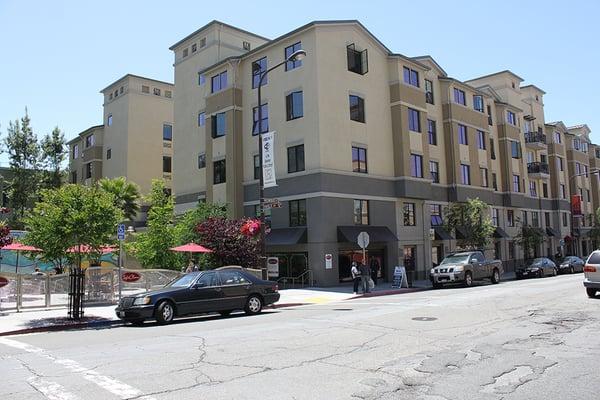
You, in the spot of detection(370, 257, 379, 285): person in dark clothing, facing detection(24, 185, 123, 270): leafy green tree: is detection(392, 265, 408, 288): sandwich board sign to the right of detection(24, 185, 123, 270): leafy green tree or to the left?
left

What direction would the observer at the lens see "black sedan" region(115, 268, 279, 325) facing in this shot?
facing the viewer and to the left of the viewer

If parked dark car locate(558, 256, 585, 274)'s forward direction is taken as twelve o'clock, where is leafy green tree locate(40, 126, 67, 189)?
The leafy green tree is roughly at 1 o'clock from the parked dark car.

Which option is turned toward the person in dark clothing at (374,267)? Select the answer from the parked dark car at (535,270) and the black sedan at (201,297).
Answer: the parked dark car

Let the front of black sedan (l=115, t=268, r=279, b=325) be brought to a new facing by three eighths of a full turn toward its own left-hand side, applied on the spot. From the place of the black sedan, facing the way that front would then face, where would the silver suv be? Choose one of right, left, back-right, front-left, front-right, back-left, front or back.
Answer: front

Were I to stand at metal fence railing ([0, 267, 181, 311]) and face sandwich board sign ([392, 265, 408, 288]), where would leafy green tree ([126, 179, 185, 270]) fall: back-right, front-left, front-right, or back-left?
front-left

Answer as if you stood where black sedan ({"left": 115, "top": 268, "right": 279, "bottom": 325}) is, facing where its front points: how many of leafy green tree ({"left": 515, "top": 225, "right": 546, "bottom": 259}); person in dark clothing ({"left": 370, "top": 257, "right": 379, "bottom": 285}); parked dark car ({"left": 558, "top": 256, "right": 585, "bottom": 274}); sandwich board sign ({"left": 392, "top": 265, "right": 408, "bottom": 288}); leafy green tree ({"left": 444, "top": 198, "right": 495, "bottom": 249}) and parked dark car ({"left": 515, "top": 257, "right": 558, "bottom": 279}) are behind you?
6

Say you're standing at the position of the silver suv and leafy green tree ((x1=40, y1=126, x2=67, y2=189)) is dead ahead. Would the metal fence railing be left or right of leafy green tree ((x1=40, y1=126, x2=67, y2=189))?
left

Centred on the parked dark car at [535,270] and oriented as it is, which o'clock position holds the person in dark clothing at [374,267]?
The person in dark clothing is roughly at 12 o'clock from the parked dark car.

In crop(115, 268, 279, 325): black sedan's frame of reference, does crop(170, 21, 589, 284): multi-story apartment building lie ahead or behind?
behind

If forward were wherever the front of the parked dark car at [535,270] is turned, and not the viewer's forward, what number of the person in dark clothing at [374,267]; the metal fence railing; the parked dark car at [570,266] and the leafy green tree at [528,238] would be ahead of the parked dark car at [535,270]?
2

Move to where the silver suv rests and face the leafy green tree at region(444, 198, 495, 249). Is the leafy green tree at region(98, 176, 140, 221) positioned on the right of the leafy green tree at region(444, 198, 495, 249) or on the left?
left

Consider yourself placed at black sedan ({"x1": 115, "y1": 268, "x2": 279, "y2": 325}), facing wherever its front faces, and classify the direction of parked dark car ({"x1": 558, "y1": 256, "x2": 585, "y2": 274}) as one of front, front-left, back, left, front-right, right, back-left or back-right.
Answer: back

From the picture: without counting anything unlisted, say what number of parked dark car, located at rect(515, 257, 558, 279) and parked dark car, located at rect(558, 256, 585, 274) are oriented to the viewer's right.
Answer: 0
